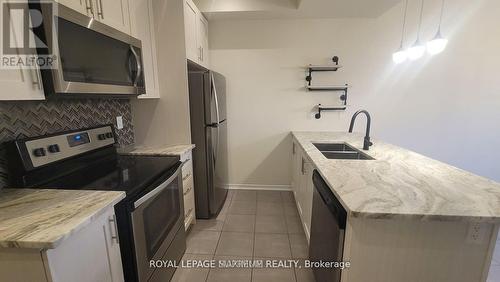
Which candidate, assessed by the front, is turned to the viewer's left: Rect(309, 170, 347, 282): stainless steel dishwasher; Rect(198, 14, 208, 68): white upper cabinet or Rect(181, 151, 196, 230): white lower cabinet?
the stainless steel dishwasher

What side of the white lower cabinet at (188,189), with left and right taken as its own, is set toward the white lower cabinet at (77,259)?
right

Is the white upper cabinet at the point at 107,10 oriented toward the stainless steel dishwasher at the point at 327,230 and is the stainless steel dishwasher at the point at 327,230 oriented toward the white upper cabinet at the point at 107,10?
yes

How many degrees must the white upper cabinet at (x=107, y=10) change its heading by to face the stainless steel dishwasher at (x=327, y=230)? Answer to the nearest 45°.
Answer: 0° — it already faces it

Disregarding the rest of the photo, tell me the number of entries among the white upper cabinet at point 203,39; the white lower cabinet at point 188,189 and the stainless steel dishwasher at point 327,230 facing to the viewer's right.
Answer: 2

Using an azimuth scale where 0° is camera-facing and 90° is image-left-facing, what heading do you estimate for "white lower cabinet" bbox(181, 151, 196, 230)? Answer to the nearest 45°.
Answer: approximately 270°

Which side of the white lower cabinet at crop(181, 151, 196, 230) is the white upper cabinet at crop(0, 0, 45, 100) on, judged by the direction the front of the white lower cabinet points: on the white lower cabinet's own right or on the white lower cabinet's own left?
on the white lower cabinet's own right

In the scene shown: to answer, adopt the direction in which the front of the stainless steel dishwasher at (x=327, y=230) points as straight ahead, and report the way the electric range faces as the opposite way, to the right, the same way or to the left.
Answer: the opposite way

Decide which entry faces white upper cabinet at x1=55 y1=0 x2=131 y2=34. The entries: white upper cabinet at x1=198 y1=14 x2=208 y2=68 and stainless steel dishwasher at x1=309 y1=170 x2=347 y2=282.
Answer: the stainless steel dishwasher

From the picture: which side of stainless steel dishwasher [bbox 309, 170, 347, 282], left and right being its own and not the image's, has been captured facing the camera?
left
